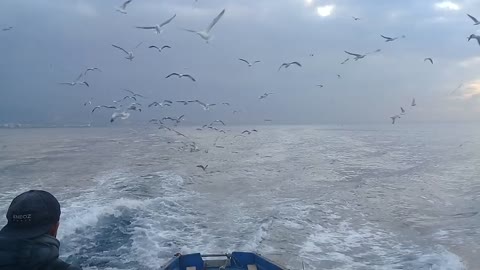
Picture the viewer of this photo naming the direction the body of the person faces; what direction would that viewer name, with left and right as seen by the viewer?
facing away from the viewer and to the right of the viewer
